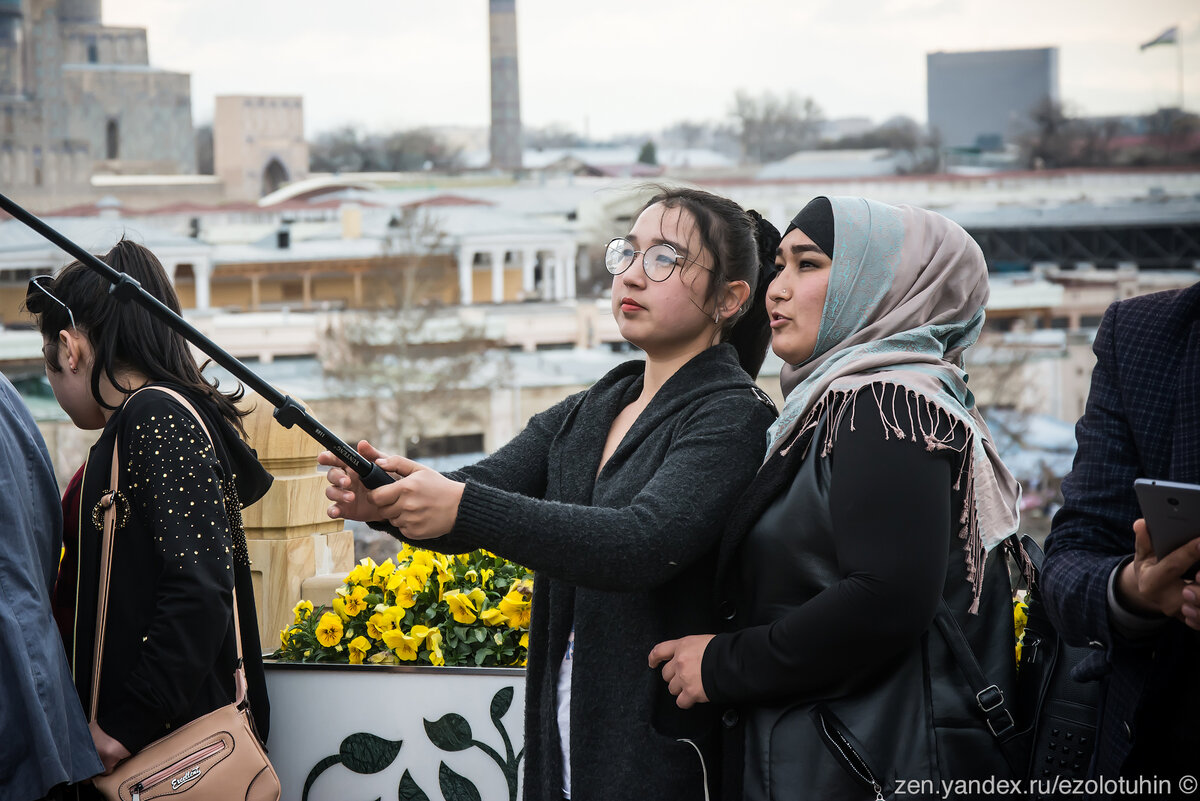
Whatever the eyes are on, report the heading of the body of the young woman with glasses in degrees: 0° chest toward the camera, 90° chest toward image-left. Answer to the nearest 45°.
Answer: approximately 45°

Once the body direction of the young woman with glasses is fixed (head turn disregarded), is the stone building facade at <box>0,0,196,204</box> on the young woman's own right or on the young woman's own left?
on the young woman's own right

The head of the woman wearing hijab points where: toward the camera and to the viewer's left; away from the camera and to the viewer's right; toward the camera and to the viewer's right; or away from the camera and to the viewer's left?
toward the camera and to the viewer's left

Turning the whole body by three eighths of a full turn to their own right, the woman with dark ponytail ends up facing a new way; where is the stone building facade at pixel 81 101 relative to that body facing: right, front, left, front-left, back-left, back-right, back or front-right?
front-left

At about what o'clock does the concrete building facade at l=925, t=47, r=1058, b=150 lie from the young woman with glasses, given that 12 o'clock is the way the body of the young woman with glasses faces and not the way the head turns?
The concrete building facade is roughly at 5 o'clock from the young woman with glasses.

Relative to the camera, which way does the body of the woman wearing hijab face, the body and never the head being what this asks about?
to the viewer's left

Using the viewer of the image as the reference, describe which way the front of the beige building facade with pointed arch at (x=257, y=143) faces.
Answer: facing the viewer and to the right of the viewer

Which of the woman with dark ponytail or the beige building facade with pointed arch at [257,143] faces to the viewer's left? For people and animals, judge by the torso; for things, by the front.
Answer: the woman with dark ponytail

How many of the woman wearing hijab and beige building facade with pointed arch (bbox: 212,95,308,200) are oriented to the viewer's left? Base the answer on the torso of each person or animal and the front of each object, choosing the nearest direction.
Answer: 1

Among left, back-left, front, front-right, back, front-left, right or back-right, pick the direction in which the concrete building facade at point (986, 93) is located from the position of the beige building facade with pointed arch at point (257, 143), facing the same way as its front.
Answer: front-left
